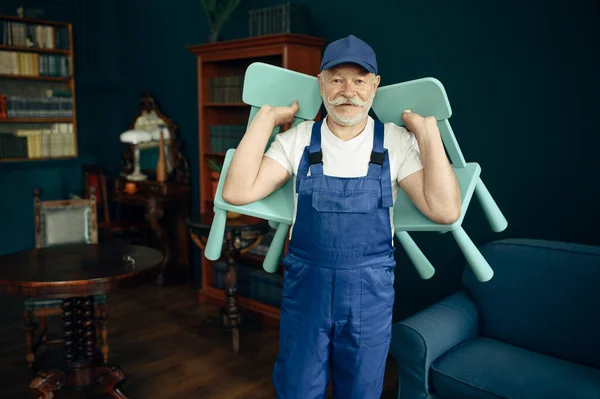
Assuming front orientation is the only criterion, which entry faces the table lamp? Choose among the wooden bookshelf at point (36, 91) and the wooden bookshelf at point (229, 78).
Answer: the wooden bookshelf at point (36, 91)

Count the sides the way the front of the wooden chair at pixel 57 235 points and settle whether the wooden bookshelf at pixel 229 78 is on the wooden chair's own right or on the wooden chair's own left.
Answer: on the wooden chair's own left

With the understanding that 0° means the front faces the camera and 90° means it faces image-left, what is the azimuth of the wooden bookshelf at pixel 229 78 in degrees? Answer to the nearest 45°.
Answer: approximately 45°

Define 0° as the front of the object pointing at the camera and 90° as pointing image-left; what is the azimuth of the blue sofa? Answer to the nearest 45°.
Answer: approximately 45°

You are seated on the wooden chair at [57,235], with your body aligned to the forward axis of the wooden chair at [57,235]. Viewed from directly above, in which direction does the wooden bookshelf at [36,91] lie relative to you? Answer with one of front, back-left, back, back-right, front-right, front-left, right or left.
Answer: back

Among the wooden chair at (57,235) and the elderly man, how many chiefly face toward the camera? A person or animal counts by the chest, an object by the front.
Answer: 2

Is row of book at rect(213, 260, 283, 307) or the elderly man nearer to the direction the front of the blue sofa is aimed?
the elderly man

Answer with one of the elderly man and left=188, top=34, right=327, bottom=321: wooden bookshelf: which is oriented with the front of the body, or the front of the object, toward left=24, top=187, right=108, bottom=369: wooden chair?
the wooden bookshelf

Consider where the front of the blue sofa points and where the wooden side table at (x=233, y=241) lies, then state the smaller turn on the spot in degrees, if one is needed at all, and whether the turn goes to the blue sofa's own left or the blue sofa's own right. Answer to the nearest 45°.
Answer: approximately 45° to the blue sofa's own right
